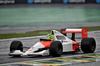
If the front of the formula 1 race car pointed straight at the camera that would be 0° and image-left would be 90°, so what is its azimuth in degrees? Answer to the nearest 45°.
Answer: approximately 45°
